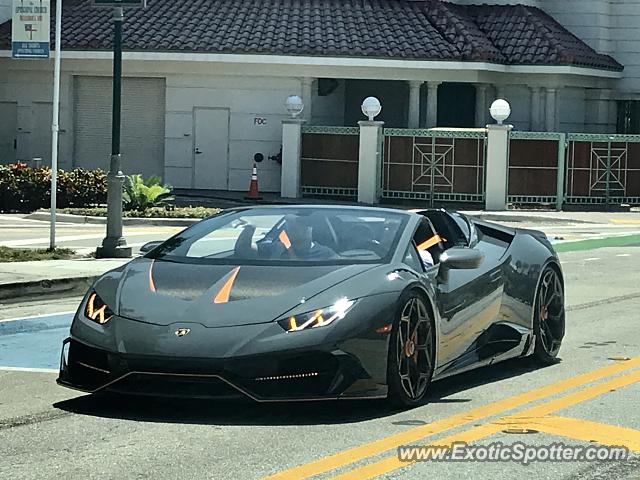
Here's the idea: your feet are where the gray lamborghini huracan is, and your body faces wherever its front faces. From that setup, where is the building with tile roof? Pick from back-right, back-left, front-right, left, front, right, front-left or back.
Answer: back-right

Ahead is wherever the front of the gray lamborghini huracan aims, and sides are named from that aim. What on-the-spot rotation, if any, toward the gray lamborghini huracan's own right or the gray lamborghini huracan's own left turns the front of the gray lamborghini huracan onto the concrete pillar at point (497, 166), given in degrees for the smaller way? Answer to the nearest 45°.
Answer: approximately 135° to the gray lamborghini huracan's own right

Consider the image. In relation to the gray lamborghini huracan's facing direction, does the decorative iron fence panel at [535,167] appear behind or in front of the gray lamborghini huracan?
behind

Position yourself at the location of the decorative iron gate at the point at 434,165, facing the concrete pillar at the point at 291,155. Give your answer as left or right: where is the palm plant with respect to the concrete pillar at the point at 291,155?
left

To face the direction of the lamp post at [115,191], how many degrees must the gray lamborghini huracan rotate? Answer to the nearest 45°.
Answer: approximately 135° to its right

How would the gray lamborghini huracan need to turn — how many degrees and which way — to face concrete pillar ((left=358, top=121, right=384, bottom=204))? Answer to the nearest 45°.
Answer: approximately 135° to its right

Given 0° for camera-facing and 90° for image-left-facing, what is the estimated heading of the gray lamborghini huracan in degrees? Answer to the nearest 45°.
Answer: approximately 45°

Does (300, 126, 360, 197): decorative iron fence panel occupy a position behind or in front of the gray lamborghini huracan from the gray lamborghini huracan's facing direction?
behind

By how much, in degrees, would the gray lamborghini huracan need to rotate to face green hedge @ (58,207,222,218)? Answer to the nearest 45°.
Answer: approximately 135° to its right

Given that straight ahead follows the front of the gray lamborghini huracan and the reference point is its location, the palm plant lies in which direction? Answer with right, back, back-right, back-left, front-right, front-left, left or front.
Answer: back-right

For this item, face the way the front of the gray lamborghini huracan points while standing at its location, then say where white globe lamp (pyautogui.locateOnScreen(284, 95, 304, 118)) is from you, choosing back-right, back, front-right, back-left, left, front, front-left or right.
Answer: back-right
